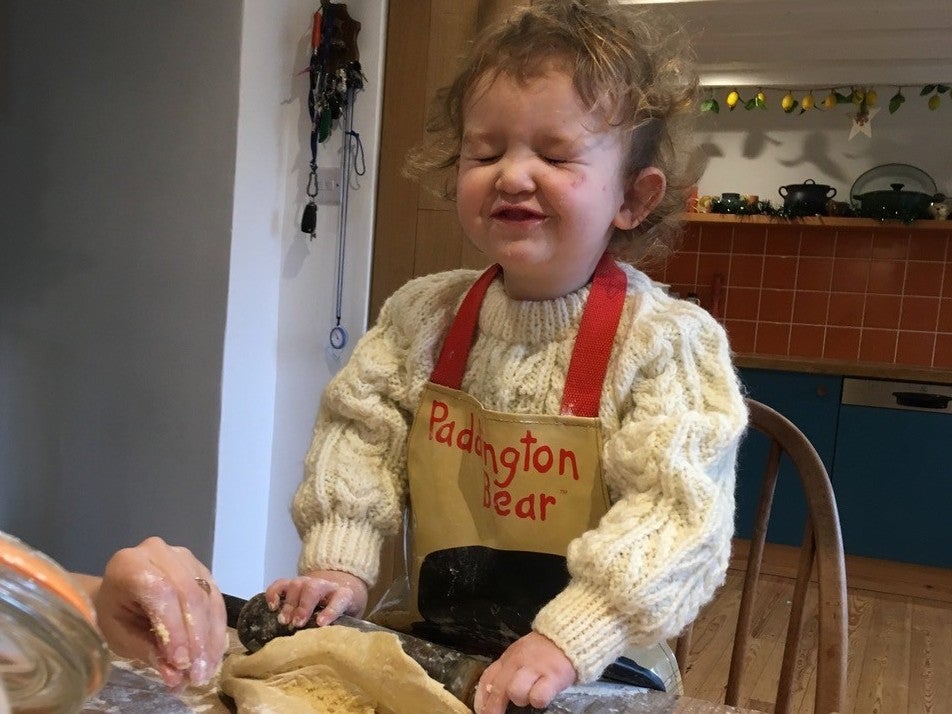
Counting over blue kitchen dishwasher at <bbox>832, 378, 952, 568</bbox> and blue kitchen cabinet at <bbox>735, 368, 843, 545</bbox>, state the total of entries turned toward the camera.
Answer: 2

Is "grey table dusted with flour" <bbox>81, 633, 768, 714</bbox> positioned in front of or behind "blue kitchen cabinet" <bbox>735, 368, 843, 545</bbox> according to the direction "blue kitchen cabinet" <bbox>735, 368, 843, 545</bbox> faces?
in front

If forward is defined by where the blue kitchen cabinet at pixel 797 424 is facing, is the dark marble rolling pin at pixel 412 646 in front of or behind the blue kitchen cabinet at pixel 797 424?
in front

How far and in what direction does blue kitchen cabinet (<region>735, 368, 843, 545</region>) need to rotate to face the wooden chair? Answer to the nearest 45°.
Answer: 0° — it already faces it

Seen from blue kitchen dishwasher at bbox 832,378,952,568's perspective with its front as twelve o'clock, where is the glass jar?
The glass jar is roughly at 12 o'clock from the blue kitchen dishwasher.
